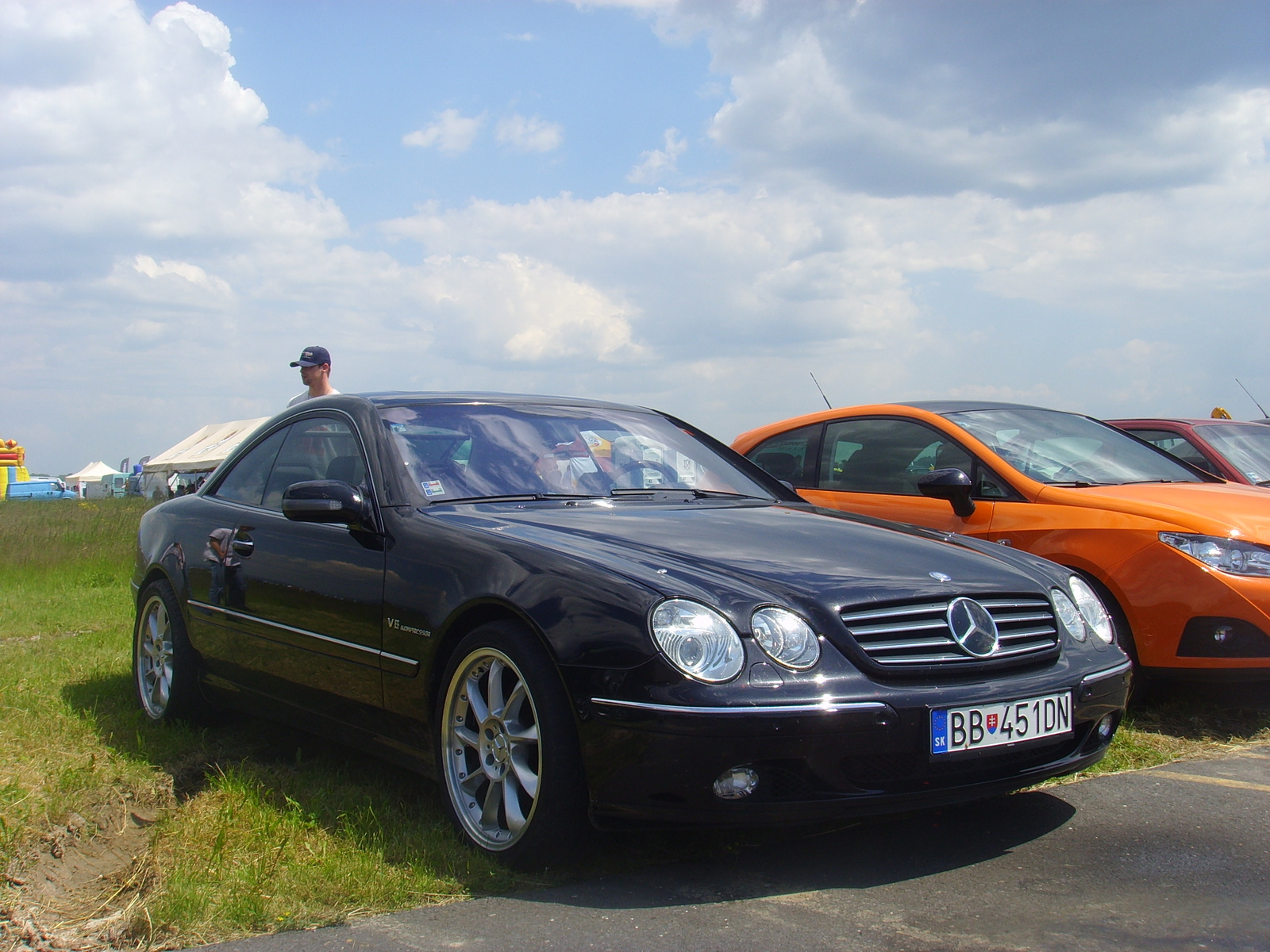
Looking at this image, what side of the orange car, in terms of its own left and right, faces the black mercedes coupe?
right

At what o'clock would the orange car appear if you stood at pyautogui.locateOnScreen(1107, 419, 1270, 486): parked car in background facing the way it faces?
The orange car is roughly at 2 o'clock from the parked car in background.

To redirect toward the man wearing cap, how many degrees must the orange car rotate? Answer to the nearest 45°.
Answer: approximately 135° to its right

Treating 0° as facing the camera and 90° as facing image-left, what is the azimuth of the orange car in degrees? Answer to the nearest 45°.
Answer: approximately 315°

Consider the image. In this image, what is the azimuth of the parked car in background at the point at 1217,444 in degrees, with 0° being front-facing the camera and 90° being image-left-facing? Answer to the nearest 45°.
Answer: approximately 315°

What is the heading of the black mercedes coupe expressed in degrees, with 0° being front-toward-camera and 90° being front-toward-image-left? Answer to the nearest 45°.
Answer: approximately 315°

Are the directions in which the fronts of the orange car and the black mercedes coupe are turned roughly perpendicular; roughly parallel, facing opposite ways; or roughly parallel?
roughly parallel

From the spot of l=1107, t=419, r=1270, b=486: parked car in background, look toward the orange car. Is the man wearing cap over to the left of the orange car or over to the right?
right

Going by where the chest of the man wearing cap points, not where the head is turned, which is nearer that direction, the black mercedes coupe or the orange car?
the black mercedes coupe

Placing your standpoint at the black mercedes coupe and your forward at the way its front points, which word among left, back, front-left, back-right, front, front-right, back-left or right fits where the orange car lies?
left
